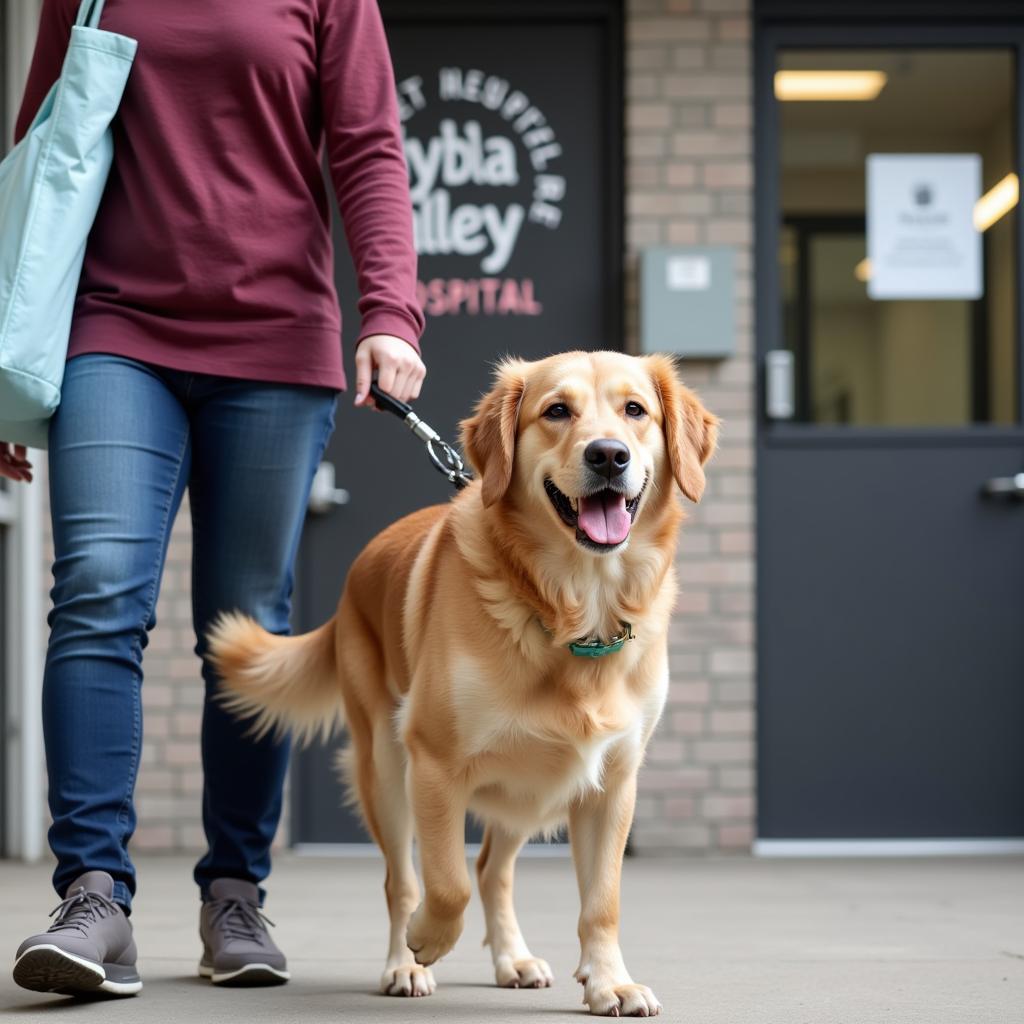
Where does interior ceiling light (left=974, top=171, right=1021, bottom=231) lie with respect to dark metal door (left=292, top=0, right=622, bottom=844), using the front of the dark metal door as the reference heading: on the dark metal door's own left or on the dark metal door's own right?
on the dark metal door's own left

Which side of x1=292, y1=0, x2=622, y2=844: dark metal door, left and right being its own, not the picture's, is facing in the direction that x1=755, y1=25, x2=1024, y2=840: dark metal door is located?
left

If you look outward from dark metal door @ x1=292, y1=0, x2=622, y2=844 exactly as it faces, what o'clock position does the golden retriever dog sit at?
The golden retriever dog is roughly at 12 o'clock from the dark metal door.

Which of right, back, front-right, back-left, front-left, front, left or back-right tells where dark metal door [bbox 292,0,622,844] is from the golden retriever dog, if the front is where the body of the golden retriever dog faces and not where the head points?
back-left

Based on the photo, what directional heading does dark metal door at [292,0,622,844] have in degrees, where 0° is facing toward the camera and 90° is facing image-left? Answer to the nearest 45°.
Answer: approximately 0°

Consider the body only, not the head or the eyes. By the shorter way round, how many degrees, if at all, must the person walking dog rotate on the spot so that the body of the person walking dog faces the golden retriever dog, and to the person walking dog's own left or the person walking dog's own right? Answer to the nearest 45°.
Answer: approximately 45° to the person walking dog's own left

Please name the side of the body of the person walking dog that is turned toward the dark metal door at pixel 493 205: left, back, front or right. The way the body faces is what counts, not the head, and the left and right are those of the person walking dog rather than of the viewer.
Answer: back

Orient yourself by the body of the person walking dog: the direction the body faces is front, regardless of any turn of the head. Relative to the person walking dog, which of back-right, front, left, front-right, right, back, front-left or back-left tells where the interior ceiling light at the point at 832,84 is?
back-left
